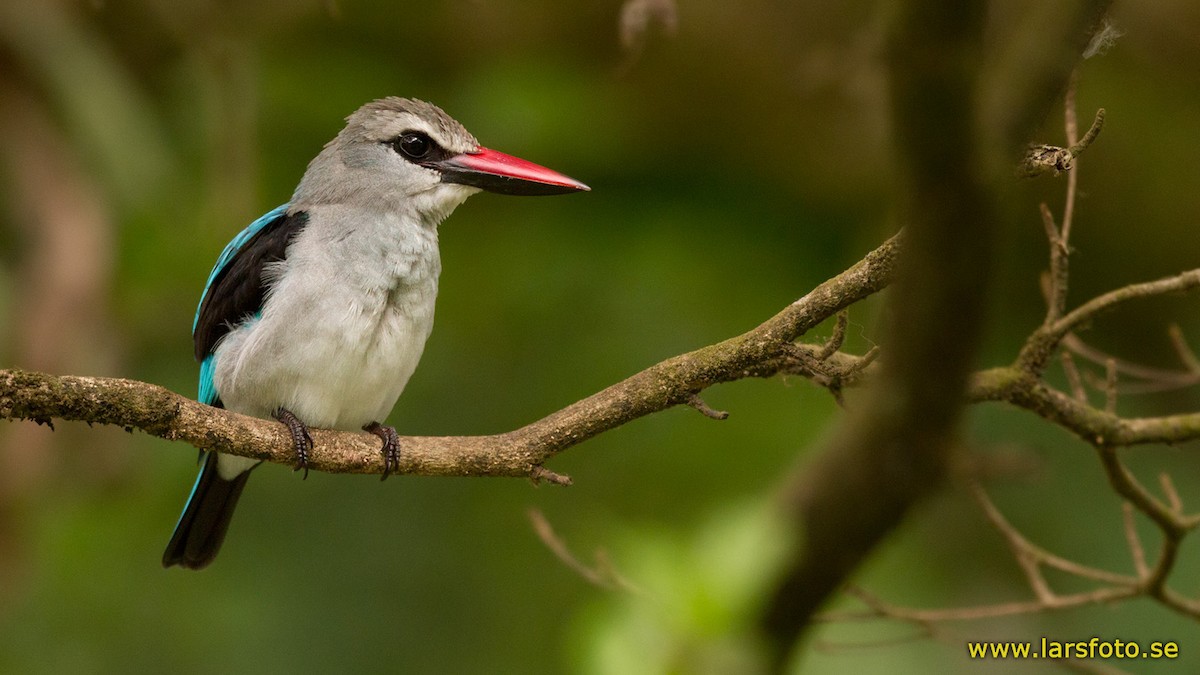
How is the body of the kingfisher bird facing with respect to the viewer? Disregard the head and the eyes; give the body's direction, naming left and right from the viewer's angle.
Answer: facing the viewer and to the right of the viewer
